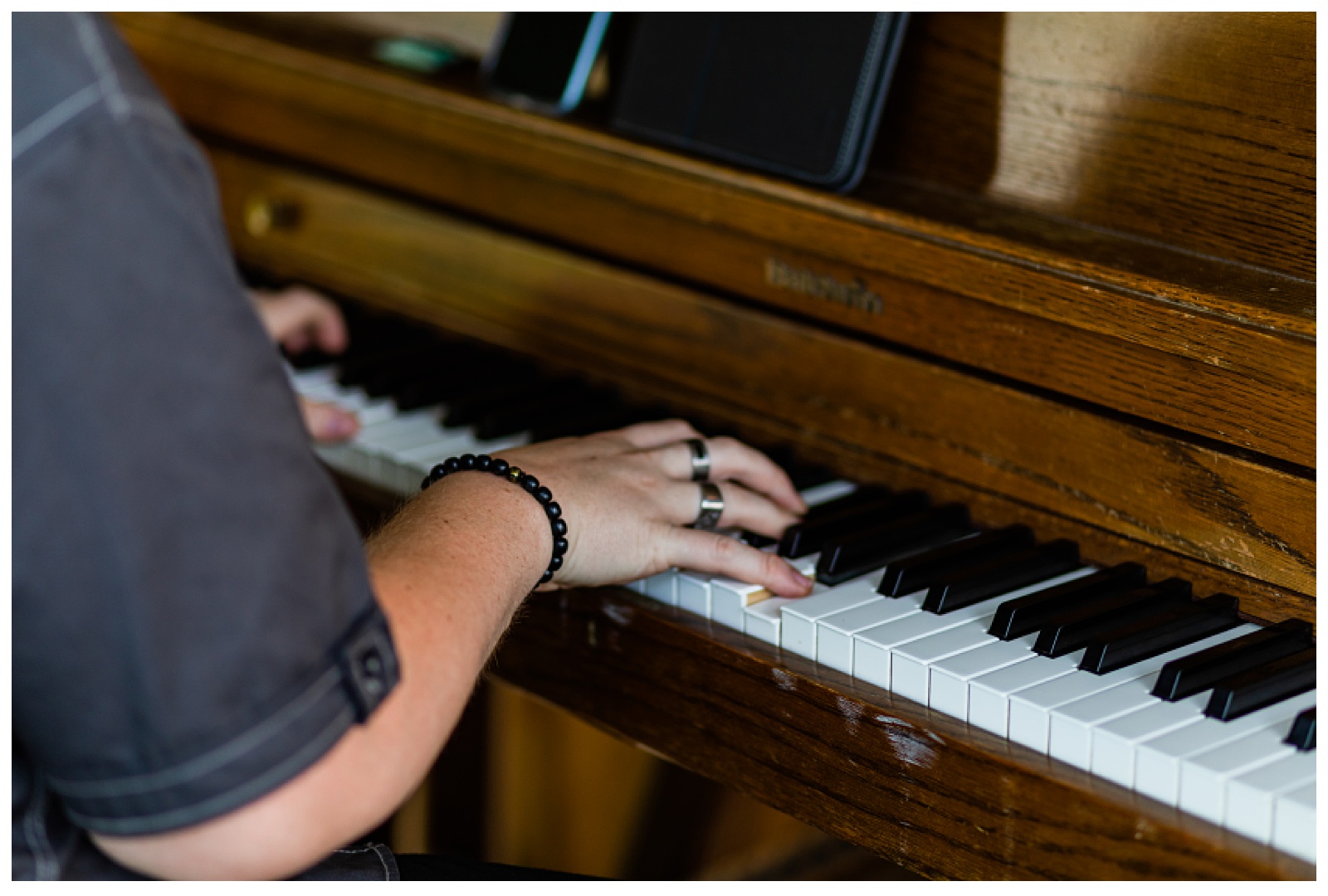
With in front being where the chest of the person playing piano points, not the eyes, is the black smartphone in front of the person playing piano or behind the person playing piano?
in front

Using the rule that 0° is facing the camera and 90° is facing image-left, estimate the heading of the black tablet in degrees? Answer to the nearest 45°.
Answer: approximately 45°

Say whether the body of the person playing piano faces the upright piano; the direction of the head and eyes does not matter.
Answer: yes

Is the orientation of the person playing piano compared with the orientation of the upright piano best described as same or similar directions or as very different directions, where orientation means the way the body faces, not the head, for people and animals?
very different directions

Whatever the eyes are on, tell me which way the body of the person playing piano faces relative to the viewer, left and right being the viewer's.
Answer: facing away from the viewer and to the right of the viewer

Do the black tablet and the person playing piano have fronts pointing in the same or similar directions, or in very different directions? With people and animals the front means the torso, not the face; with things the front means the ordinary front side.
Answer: very different directions
